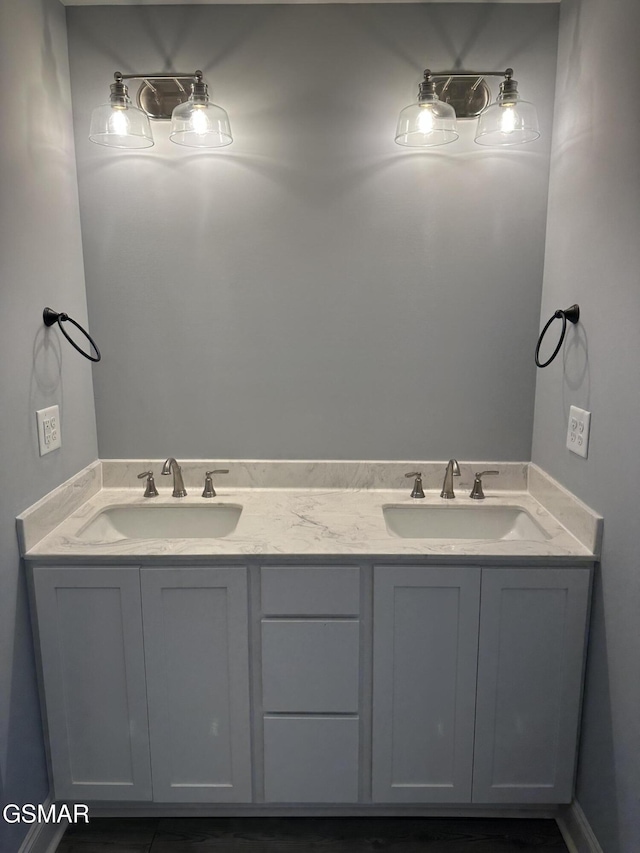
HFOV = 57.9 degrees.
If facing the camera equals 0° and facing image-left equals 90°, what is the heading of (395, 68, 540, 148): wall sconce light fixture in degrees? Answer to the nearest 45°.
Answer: approximately 0°

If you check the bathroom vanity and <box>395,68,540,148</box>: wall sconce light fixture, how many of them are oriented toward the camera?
2

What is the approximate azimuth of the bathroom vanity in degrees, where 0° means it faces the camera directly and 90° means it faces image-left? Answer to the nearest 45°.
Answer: approximately 0°

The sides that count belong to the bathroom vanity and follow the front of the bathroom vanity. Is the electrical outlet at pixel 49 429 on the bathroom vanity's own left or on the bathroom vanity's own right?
on the bathroom vanity's own right

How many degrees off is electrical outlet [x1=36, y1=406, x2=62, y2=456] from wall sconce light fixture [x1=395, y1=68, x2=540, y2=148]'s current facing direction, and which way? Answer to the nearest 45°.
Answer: approximately 45° to its right
